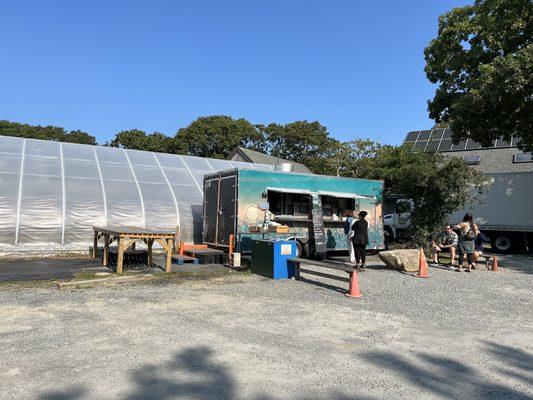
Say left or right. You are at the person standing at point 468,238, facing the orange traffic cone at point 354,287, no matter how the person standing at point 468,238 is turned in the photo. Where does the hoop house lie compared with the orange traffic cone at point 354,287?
right

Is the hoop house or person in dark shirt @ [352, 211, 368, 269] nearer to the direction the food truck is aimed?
the person in dark shirt

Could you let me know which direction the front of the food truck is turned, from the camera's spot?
facing away from the viewer and to the right of the viewer

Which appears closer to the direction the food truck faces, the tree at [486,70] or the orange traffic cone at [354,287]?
the tree

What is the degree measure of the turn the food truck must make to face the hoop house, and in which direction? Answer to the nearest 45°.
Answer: approximately 135° to its left
